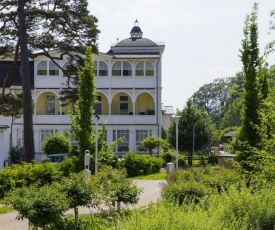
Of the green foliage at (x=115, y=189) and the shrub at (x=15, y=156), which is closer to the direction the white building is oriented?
the green foliage

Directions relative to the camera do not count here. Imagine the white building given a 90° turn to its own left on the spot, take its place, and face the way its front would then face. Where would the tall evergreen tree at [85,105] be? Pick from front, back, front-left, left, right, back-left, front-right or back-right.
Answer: right

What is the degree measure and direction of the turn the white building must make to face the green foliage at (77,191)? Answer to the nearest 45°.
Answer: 0° — it already faces it

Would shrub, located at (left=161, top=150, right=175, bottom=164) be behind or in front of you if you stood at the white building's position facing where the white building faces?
in front

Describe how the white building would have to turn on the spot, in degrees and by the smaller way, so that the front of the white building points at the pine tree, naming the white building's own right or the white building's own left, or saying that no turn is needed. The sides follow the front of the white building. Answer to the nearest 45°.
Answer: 0° — it already faces it

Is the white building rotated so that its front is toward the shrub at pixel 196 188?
yes

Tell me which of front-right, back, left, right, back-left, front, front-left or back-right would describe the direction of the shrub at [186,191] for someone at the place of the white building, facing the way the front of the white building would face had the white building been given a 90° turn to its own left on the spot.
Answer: right

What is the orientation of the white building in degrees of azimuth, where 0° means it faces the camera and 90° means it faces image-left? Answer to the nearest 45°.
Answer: approximately 0°

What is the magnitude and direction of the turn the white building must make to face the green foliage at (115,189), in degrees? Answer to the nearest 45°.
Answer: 0° — it already faces it

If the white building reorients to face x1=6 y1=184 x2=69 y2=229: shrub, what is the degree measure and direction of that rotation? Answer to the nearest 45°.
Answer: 0° — it already faces it

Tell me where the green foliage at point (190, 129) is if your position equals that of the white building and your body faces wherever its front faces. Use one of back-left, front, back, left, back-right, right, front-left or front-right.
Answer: front-left

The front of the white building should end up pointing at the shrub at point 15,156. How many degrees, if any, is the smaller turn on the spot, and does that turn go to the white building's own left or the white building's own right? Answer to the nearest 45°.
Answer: approximately 45° to the white building's own right
